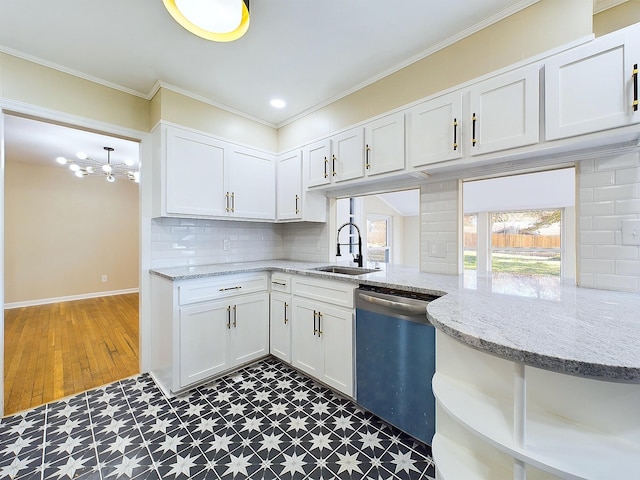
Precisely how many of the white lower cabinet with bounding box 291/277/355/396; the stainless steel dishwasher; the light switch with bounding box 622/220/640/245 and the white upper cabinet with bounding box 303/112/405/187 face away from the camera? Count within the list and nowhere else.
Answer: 0

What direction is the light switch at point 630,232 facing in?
toward the camera

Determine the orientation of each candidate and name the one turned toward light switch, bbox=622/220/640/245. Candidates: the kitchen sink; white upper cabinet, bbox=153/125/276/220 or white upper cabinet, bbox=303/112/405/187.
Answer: white upper cabinet, bbox=153/125/276/220

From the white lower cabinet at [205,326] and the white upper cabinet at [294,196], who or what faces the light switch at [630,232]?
the white lower cabinet

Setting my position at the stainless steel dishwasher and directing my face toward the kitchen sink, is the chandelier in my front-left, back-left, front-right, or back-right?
front-left

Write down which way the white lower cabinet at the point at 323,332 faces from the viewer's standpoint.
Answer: facing the viewer and to the left of the viewer

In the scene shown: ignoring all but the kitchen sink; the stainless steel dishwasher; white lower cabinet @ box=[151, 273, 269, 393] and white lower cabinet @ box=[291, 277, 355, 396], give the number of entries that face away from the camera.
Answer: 0

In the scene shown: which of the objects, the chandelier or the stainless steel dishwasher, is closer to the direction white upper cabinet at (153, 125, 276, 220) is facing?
the stainless steel dishwasher

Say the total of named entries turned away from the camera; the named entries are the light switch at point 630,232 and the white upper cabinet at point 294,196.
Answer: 0

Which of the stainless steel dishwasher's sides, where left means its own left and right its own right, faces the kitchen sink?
right

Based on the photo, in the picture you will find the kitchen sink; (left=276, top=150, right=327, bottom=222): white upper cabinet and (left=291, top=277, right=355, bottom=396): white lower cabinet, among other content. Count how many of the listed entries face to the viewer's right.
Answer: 0

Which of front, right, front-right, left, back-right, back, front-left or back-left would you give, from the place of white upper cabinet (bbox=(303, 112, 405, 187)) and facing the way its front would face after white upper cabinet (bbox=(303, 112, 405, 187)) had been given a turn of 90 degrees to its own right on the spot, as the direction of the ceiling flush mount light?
left

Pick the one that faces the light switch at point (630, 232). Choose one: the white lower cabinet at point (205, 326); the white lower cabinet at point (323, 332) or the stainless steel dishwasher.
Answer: the white lower cabinet at point (205, 326)
